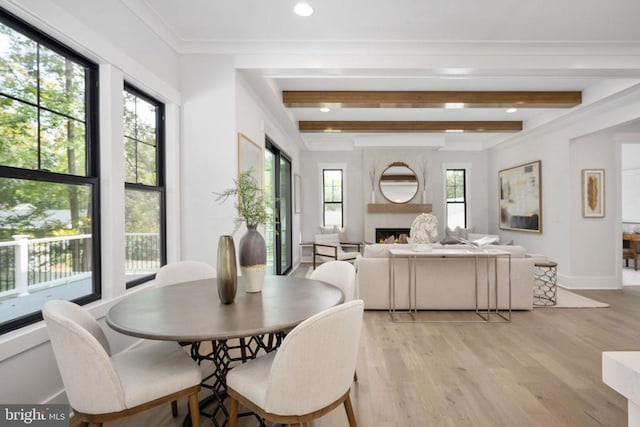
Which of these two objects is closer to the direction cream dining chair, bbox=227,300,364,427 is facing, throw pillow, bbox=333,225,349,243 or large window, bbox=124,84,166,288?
the large window

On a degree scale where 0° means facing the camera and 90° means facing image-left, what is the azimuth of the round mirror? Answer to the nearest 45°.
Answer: approximately 0°

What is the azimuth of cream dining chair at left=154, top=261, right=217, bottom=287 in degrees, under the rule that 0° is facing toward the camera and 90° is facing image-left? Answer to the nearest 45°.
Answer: approximately 315°

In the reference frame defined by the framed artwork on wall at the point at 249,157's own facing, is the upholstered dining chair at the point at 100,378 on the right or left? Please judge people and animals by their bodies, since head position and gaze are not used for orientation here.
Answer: on its right

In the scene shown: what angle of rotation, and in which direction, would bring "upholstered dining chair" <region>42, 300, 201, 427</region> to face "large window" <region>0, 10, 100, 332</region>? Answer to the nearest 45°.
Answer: approximately 135° to its left

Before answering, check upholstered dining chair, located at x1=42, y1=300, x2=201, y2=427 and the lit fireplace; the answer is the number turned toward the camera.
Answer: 1

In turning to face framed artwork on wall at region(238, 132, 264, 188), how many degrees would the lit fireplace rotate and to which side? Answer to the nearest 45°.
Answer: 0° — it already faces it

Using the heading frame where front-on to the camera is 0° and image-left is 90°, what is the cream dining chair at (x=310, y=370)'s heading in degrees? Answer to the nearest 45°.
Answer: approximately 135°

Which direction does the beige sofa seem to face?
away from the camera

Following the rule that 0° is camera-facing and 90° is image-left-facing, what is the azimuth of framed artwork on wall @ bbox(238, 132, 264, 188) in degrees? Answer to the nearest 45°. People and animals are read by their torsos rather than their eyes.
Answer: approximately 315°

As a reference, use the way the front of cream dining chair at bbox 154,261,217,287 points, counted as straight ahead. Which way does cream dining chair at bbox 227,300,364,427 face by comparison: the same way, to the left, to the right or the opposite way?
the opposite way

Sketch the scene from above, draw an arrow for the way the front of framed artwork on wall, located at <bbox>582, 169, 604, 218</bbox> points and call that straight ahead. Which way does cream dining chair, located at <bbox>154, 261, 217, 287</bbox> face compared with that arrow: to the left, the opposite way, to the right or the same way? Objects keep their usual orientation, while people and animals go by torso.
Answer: to the left
